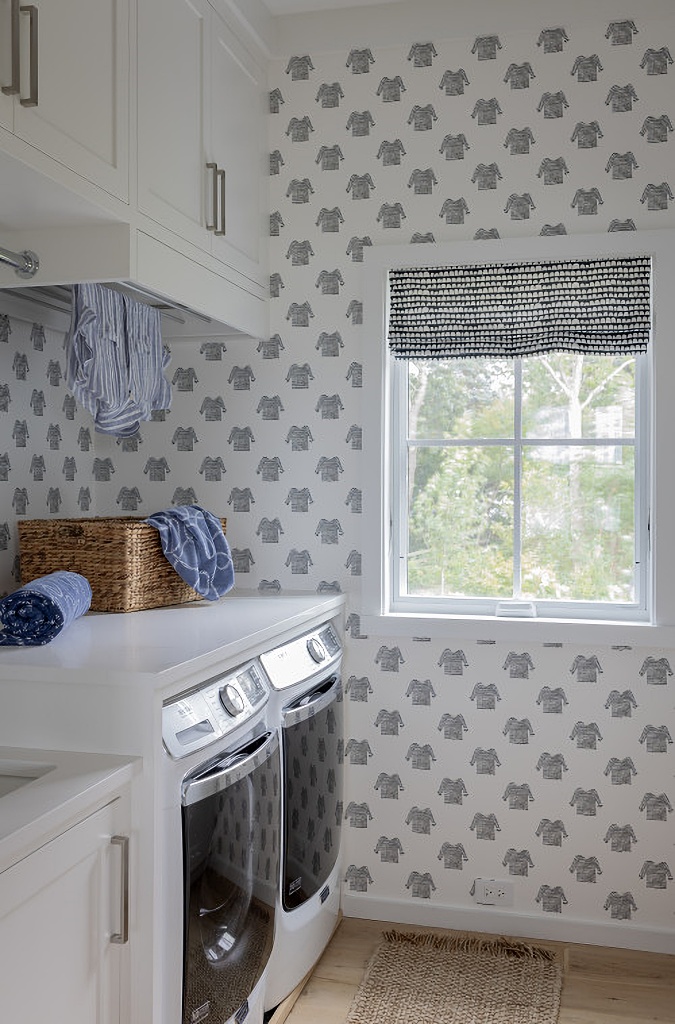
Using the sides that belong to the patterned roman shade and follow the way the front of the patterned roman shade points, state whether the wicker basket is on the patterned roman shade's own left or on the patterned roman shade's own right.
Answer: on the patterned roman shade's own right

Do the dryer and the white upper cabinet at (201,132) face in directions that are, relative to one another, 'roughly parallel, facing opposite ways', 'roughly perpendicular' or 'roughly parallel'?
roughly parallel

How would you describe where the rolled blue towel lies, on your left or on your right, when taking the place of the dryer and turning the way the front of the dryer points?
on your right

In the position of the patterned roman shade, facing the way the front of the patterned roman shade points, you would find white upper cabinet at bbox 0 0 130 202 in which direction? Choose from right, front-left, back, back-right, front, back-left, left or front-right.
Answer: front-right

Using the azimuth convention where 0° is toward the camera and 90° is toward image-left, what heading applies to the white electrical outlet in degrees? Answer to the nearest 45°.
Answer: approximately 0°

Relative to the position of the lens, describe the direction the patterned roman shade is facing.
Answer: facing the viewer

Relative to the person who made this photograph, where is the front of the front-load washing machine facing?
facing the viewer and to the right of the viewer

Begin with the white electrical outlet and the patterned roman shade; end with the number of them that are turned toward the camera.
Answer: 2
